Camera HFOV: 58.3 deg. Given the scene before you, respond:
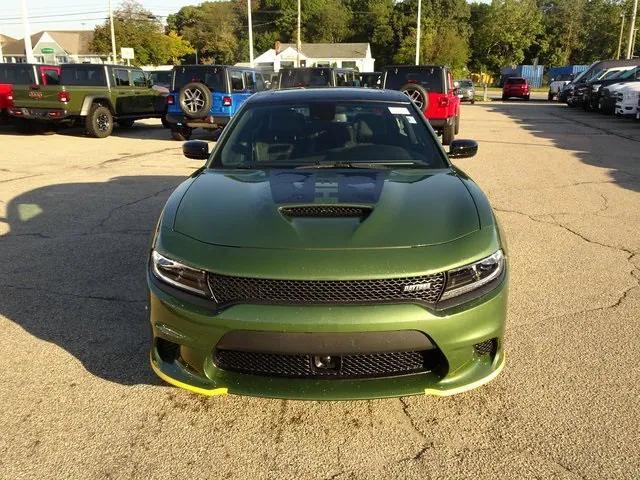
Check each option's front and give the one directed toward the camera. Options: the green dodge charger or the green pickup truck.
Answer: the green dodge charger

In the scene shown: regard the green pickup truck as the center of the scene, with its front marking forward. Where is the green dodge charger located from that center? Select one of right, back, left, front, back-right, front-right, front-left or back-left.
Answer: back-right

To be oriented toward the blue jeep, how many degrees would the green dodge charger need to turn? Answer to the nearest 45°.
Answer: approximately 180°

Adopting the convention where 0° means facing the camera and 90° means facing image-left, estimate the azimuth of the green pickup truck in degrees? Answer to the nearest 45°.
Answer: approximately 225°

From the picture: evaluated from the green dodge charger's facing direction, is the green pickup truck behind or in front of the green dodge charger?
behind

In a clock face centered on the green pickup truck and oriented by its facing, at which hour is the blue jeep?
The blue jeep is roughly at 3 o'clock from the green pickup truck.

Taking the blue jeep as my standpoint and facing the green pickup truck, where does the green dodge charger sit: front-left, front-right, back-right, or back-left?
back-left

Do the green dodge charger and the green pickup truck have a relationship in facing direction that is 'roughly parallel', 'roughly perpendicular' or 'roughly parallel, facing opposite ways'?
roughly parallel, facing opposite ways

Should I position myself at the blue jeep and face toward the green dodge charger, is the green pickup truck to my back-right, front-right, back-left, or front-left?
back-right

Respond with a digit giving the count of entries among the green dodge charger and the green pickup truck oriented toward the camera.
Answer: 1

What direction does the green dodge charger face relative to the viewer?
toward the camera

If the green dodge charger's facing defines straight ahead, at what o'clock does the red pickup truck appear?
The red pickup truck is roughly at 5 o'clock from the green dodge charger.
